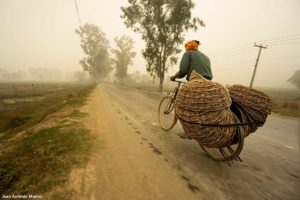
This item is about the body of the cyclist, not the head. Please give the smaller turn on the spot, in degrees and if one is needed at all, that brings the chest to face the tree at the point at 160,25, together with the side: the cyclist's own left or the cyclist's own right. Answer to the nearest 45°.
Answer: approximately 45° to the cyclist's own right

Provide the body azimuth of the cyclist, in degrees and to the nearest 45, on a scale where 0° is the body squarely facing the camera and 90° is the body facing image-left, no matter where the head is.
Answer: approximately 135°
